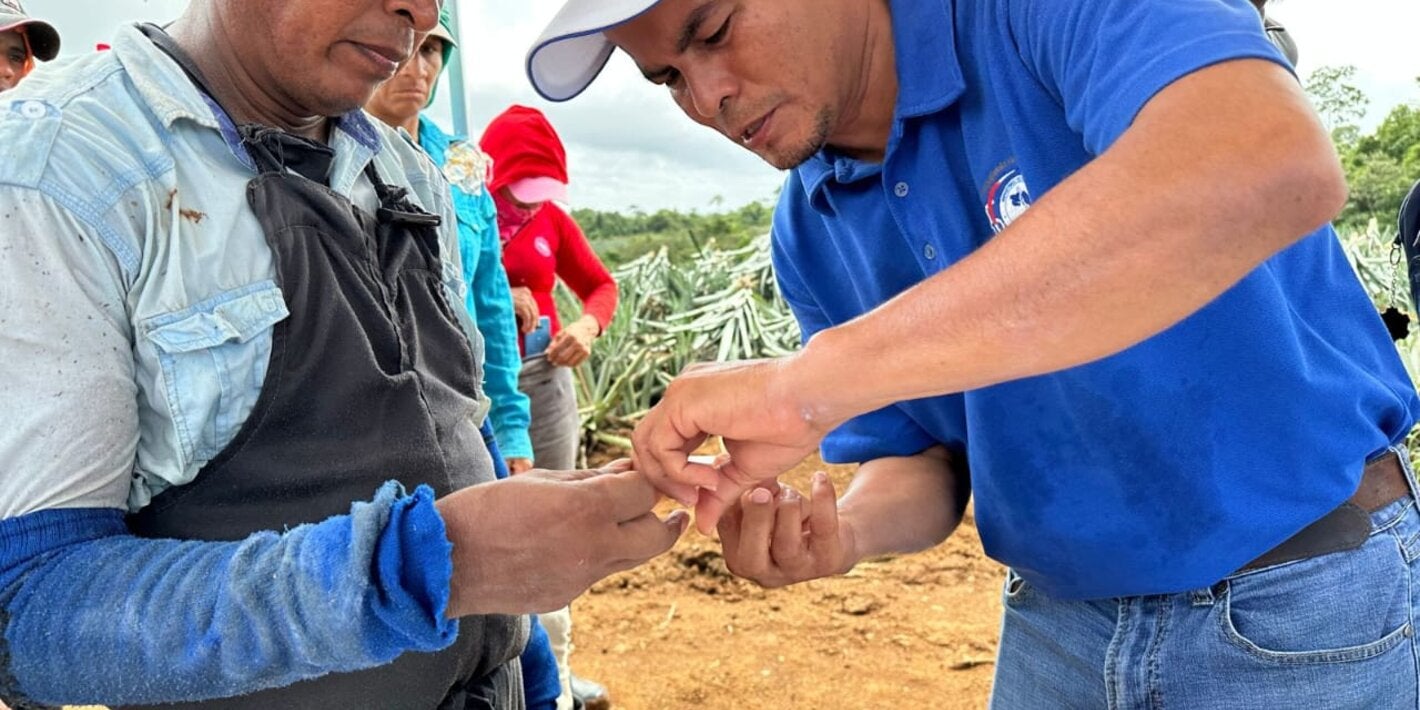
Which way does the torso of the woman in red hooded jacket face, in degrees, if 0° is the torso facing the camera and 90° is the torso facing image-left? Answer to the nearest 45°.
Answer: approximately 0°

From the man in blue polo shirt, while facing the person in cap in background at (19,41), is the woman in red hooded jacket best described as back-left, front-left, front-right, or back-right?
front-right

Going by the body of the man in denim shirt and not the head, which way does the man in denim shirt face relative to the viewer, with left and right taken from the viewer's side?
facing the viewer and to the right of the viewer

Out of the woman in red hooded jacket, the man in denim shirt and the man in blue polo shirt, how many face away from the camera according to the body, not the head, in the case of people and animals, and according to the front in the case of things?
0

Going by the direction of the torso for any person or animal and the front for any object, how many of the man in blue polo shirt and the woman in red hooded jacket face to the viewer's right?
0

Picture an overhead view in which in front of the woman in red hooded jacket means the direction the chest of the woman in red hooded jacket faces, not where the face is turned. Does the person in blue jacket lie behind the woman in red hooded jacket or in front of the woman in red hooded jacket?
in front

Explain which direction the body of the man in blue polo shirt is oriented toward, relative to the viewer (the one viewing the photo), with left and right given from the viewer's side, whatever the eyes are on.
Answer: facing the viewer and to the left of the viewer

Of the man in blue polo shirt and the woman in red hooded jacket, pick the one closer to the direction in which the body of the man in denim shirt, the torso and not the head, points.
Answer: the man in blue polo shirt

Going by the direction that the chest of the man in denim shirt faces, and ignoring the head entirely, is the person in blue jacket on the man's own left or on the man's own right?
on the man's own left

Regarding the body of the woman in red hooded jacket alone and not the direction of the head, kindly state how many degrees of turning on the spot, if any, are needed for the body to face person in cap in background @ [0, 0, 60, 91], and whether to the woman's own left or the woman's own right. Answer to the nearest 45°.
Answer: approximately 90° to the woman's own right
